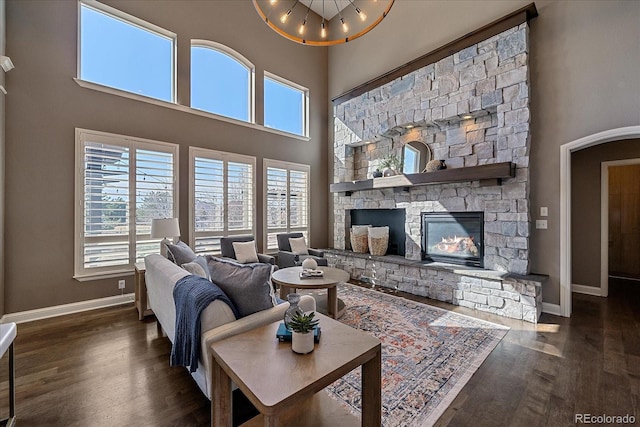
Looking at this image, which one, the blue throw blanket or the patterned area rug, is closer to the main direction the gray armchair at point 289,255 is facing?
the patterned area rug

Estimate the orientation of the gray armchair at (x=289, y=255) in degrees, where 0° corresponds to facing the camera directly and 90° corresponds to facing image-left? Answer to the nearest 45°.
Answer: approximately 315°

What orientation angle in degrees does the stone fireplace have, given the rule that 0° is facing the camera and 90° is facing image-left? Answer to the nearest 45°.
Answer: approximately 45°
